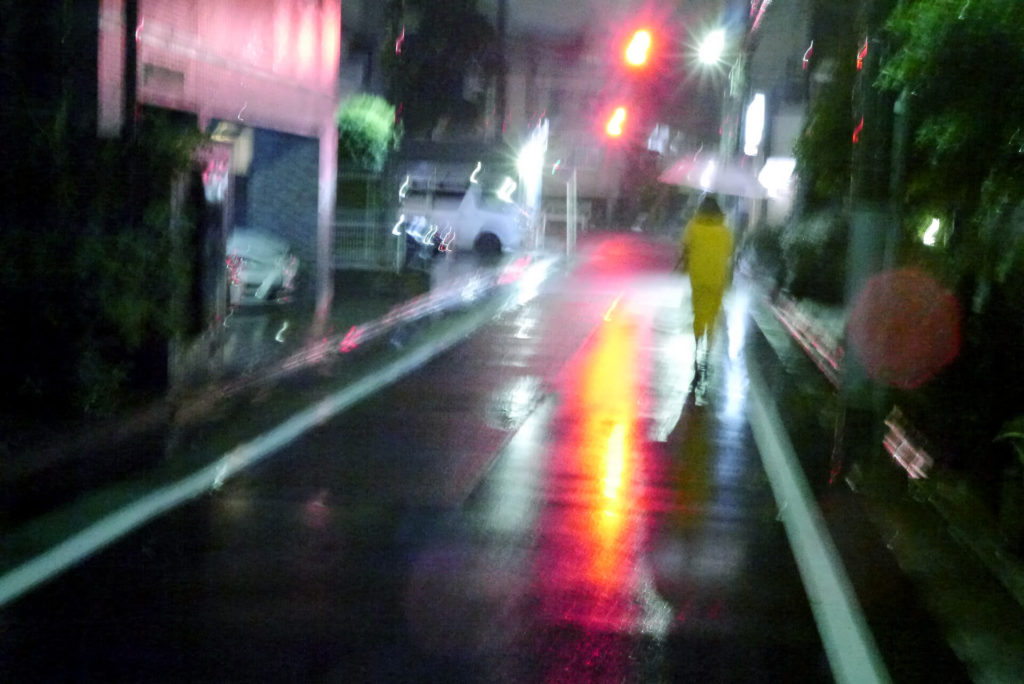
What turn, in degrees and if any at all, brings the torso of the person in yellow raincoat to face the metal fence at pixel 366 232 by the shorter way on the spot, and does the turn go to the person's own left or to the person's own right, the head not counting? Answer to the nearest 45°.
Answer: approximately 45° to the person's own left

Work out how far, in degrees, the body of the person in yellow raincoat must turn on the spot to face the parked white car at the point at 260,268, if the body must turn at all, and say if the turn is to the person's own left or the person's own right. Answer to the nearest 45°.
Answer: approximately 45° to the person's own left

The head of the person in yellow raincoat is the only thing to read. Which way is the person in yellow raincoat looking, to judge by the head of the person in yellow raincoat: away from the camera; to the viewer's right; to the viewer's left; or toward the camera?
away from the camera

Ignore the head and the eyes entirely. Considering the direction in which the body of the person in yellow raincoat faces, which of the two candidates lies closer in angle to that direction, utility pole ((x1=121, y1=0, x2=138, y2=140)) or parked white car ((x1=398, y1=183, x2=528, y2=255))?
the parked white car

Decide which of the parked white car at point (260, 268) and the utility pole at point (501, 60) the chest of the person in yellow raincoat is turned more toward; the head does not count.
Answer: the utility pole

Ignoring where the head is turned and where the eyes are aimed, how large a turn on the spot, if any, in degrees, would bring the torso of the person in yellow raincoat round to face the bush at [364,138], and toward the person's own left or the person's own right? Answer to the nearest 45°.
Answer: approximately 45° to the person's own left

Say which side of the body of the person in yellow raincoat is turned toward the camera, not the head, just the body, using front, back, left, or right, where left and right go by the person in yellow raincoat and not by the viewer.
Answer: back

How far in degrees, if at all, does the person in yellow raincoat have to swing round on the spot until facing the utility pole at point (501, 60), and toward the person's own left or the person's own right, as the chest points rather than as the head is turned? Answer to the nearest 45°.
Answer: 0° — they already face it

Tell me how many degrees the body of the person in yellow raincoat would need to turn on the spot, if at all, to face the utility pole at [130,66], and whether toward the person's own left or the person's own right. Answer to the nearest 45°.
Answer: approximately 90° to the person's own left
